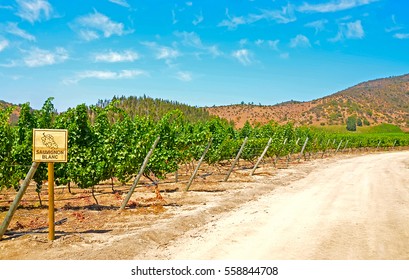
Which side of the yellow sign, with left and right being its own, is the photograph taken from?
front
